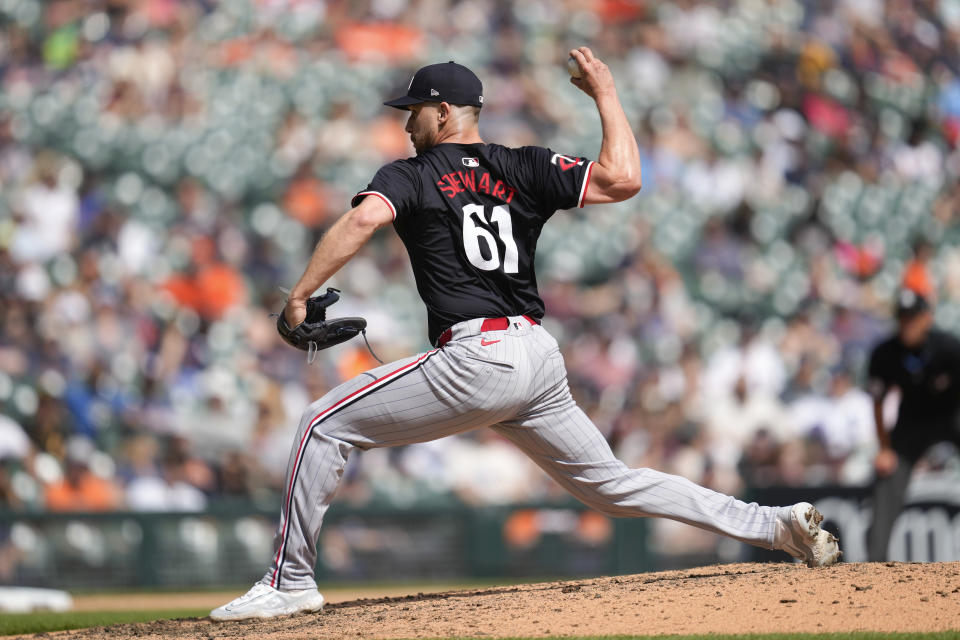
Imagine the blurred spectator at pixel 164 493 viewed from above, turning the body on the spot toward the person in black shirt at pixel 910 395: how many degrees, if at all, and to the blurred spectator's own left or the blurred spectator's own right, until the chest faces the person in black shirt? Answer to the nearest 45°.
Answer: approximately 45° to the blurred spectator's own left

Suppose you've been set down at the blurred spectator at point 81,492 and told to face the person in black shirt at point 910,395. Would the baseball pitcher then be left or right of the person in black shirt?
right

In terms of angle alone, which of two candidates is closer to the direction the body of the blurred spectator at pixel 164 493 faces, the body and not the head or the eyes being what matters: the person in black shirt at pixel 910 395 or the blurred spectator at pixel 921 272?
the person in black shirt

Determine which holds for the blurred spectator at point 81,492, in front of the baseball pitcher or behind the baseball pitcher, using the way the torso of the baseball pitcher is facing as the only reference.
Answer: in front

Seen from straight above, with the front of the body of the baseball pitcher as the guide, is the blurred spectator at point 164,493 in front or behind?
in front

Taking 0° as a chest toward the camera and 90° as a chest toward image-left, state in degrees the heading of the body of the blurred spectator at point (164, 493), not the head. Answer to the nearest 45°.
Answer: approximately 0°

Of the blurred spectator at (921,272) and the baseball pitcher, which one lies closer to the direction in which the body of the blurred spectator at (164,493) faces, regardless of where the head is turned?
the baseball pitcher

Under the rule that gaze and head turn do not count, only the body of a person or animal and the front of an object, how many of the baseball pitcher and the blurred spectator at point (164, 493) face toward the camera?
1

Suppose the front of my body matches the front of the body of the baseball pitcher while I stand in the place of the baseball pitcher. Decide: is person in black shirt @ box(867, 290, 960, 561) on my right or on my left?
on my right

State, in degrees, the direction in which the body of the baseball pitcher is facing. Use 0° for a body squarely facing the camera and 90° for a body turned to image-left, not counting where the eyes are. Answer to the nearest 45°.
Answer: approximately 135°

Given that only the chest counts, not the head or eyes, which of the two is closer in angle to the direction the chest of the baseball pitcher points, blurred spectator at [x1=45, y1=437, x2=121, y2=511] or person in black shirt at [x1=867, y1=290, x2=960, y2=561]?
the blurred spectator

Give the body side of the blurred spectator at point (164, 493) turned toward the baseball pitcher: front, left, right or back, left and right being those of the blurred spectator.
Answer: front

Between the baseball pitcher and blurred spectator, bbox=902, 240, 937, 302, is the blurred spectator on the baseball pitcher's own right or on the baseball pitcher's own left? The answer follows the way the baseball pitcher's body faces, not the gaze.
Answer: on the baseball pitcher's own right

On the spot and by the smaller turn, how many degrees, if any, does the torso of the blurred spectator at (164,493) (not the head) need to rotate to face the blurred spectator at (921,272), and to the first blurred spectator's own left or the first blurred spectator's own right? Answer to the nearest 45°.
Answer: approximately 90° to the first blurred spectator's own left

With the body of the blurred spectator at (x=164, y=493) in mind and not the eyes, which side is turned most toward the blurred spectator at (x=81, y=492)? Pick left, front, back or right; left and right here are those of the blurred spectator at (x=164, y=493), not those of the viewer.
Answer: right

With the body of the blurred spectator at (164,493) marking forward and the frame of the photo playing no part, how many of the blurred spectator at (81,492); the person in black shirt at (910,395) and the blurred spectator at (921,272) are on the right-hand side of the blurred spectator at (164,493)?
1
